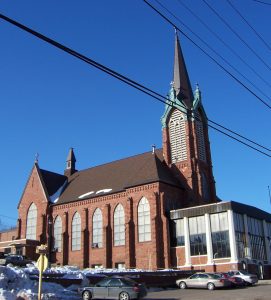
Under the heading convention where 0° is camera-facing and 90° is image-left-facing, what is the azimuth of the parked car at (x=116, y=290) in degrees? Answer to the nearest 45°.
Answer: approximately 135°

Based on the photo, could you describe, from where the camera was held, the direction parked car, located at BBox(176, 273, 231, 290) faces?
facing away from the viewer and to the left of the viewer

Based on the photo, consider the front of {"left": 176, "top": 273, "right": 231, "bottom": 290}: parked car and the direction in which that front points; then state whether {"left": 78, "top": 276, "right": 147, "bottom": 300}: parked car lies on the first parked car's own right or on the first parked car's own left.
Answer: on the first parked car's own left
